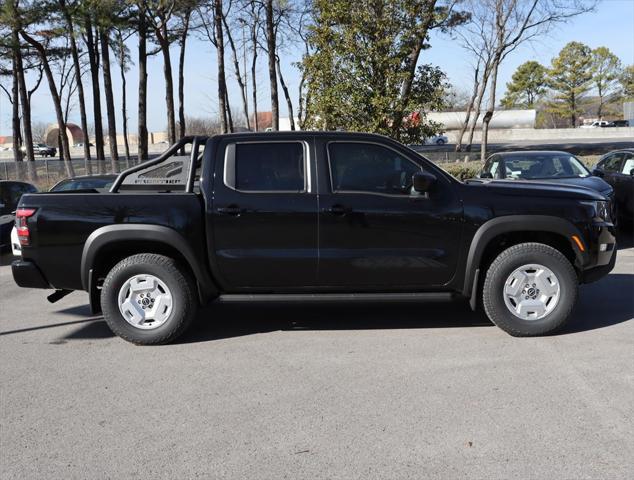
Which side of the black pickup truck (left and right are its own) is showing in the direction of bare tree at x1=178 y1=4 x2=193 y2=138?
left

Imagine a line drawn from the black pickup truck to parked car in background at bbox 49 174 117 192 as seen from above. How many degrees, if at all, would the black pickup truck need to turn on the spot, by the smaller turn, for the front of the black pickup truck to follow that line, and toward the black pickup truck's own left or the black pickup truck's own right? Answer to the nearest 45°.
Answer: approximately 135° to the black pickup truck's own left

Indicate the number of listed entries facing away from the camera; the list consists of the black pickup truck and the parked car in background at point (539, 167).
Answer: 0

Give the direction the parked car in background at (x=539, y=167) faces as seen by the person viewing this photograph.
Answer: facing the viewer and to the right of the viewer

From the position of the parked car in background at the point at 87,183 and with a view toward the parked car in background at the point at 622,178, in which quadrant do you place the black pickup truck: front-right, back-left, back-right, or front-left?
front-right

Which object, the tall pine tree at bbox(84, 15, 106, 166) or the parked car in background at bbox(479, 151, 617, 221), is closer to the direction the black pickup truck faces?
the parked car in background

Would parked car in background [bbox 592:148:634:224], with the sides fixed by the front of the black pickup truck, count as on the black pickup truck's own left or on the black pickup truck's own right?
on the black pickup truck's own left

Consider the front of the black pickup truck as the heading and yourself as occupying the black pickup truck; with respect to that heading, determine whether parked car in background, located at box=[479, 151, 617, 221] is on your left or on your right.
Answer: on your left

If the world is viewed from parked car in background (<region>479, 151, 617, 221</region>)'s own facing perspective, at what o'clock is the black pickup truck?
The black pickup truck is roughly at 2 o'clock from the parked car in background.

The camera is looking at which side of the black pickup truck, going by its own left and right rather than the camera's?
right

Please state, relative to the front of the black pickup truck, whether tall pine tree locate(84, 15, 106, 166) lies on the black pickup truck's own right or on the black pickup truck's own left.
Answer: on the black pickup truck's own left
